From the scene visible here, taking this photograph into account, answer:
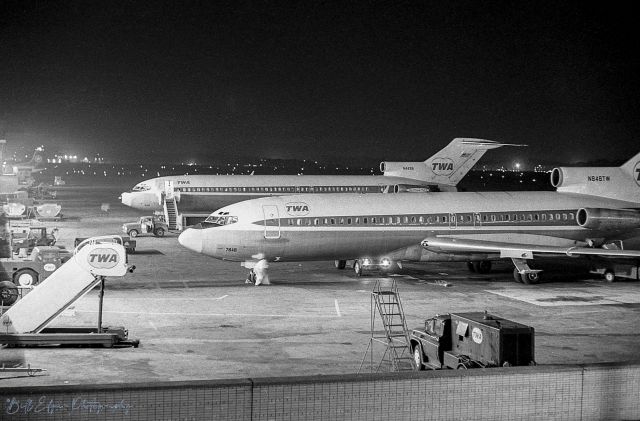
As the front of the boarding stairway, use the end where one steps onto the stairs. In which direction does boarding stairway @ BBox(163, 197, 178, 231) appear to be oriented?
toward the camera

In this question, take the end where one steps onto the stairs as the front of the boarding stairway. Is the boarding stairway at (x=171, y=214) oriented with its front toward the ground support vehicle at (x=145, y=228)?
no

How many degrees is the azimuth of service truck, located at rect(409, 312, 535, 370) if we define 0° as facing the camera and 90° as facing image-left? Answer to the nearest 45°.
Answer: approximately 135°

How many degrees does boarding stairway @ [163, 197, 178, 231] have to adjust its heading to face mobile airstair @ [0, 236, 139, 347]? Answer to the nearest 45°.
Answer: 0° — it already faces it

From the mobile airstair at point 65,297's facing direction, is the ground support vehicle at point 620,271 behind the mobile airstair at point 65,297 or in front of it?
in front

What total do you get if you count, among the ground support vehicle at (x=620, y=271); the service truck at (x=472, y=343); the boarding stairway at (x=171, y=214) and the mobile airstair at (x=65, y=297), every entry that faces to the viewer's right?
1

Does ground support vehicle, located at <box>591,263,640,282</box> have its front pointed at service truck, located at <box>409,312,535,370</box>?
no

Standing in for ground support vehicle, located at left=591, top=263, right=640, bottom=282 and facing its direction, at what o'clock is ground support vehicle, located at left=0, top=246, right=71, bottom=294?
ground support vehicle, located at left=0, top=246, right=71, bottom=294 is roughly at 11 o'clock from ground support vehicle, located at left=591, top=263, right=640, bottom=282.

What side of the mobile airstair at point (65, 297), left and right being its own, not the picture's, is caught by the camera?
right

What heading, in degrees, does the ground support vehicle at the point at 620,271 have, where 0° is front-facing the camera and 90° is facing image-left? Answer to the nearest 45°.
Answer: approximately 90°

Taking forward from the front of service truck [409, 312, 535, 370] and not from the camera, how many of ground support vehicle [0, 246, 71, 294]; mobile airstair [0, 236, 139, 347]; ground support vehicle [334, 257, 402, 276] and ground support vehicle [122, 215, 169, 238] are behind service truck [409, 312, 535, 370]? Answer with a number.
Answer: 0

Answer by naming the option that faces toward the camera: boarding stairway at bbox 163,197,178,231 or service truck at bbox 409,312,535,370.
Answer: the boarding stairway

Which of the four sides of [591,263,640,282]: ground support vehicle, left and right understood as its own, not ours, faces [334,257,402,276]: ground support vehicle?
front
